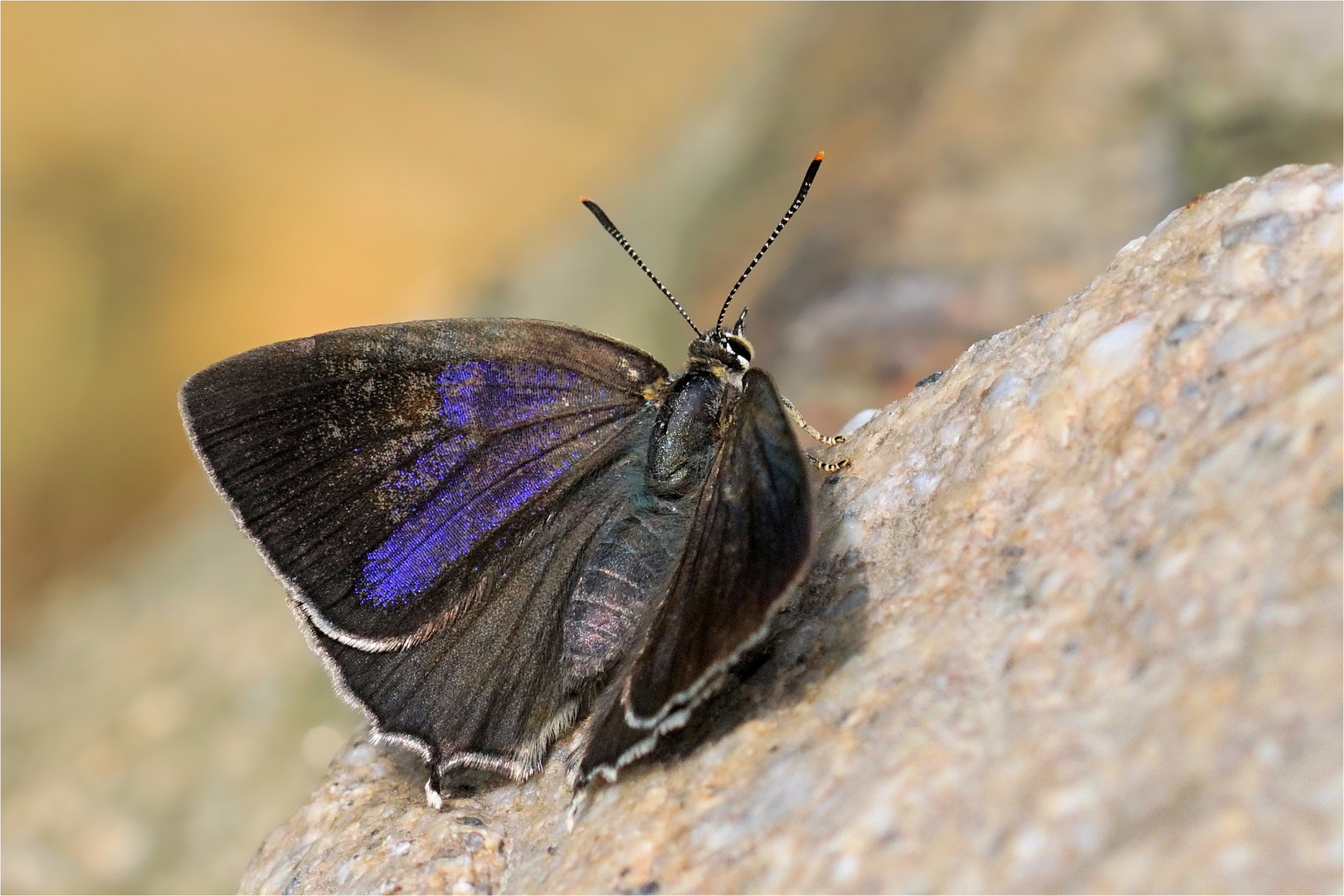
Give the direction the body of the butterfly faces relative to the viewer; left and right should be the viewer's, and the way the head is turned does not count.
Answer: facing away from the viewer and to the right of the viewer
